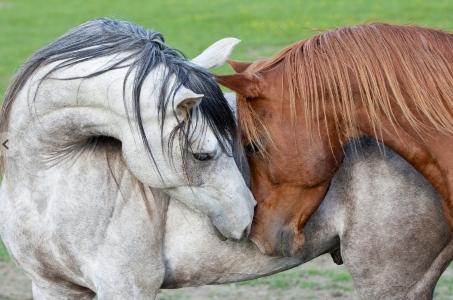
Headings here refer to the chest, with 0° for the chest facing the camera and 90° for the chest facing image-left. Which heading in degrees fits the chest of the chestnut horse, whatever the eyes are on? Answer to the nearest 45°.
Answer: approximately 90°
